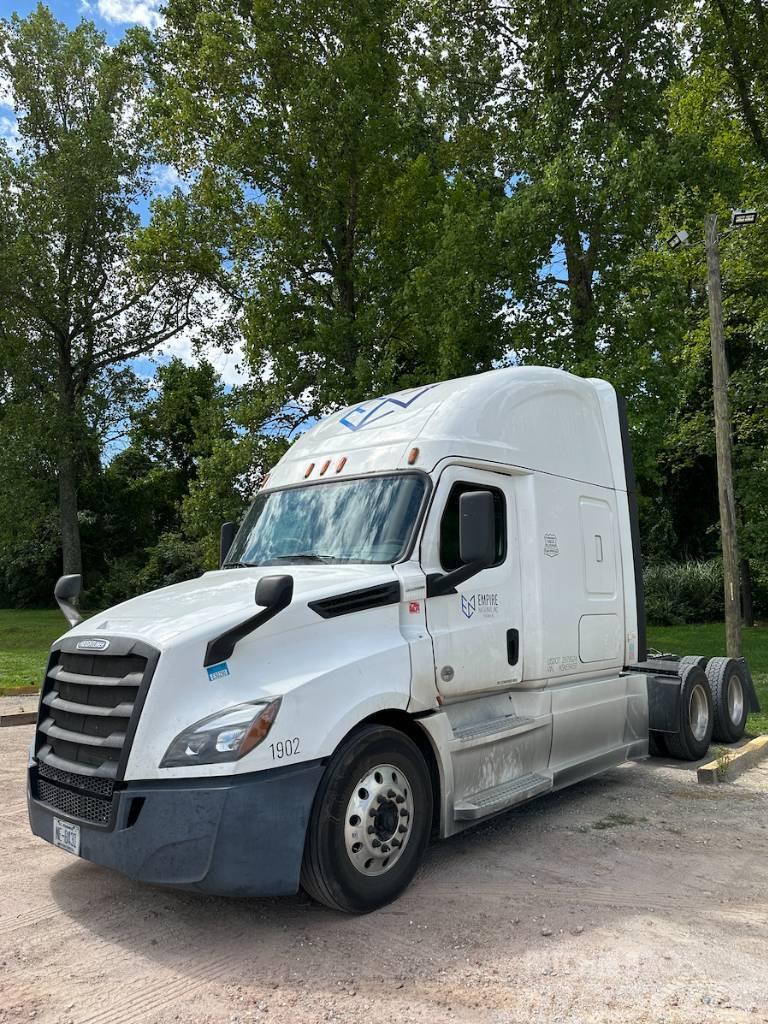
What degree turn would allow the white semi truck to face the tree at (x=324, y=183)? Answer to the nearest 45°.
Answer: approximately 135° to its right

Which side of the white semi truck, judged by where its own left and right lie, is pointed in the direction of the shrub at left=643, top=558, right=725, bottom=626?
back

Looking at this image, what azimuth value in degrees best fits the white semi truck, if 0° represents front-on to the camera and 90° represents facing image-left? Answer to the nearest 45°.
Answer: approximately 45°

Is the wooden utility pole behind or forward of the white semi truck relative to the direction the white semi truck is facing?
behind

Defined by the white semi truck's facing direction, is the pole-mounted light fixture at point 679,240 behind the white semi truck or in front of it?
behind

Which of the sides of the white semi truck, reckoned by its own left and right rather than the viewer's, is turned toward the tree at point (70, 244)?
right

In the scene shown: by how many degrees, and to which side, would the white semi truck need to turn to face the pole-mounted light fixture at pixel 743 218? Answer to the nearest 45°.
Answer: approximately 180°
